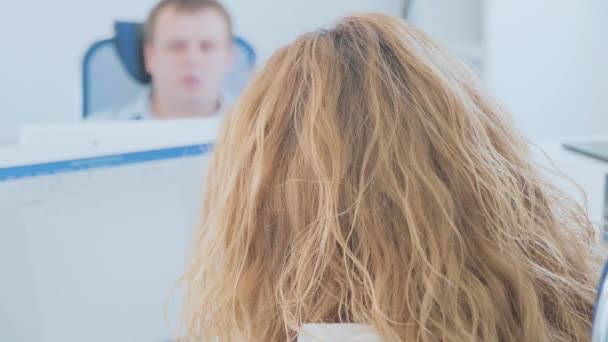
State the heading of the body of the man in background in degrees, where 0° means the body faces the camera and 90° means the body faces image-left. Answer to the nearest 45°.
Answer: approximately 0°

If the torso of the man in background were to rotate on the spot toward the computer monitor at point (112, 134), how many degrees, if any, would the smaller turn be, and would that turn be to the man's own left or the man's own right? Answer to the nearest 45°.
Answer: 0° — they already face it

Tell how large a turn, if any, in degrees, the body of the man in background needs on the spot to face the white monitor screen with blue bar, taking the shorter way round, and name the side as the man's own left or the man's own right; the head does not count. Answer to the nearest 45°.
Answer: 0° — they already face it
